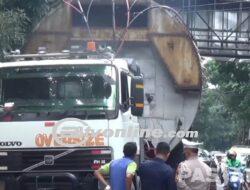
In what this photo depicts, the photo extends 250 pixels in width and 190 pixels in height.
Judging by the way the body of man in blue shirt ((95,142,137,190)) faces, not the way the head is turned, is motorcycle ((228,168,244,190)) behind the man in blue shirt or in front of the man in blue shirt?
in front

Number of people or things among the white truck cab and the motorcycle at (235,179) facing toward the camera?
2

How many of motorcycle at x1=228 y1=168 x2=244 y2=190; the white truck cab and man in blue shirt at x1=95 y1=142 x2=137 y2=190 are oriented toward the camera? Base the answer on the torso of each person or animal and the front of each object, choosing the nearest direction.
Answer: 2

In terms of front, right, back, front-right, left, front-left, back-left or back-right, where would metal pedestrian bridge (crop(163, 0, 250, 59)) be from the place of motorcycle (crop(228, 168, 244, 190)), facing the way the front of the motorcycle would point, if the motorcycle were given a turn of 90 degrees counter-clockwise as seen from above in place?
left

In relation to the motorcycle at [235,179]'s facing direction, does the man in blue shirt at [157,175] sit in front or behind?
in front

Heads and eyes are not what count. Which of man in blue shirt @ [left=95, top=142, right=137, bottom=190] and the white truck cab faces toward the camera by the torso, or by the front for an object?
the white truck cab

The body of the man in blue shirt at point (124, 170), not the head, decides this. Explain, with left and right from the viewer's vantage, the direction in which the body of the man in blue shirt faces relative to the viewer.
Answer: facing away from the viewer and to the right of the viewer

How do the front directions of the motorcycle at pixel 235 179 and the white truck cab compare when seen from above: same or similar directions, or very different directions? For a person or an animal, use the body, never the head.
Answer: same or similar directions

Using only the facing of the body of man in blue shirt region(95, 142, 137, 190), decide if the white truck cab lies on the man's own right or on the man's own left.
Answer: on the man's own left

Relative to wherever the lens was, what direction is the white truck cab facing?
facing the viewer

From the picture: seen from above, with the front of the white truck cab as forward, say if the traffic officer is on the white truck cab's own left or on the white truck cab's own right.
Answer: on the white truck cab's own left

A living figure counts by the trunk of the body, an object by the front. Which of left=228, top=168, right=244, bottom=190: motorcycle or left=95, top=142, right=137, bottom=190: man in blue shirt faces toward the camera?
the motorcycle
